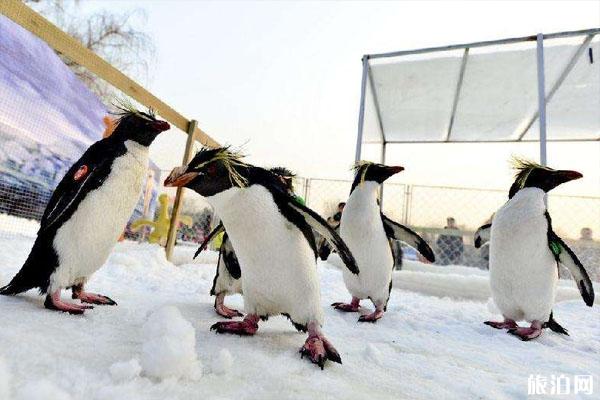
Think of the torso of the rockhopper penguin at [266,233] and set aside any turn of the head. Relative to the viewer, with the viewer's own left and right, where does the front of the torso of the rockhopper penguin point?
facing the viewer and to the left of the viewer

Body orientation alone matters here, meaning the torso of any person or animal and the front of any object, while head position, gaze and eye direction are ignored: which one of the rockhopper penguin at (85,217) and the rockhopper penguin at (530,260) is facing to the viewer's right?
the rockhopper penguin at (85,217)

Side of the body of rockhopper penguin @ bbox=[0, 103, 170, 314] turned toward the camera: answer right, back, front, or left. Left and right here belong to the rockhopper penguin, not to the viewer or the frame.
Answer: right

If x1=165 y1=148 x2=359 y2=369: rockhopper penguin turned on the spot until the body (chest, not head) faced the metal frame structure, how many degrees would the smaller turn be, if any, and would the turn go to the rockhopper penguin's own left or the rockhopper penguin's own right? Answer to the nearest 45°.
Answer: approximately 180°

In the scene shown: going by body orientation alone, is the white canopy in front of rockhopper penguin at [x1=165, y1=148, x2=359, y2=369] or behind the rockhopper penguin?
behind
